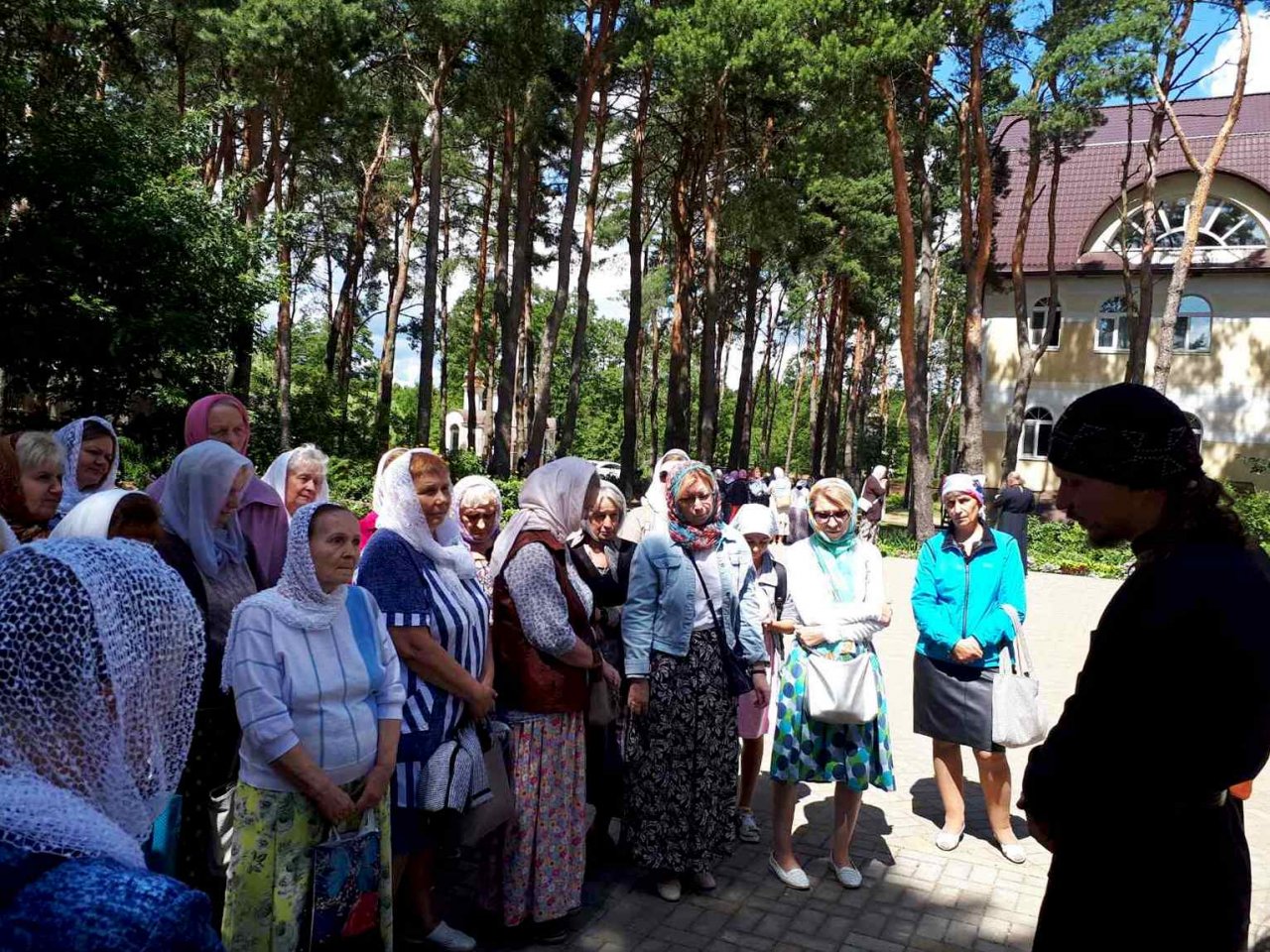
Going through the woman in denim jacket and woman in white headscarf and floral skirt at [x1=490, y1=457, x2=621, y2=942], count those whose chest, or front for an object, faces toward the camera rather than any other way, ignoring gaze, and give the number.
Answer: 1

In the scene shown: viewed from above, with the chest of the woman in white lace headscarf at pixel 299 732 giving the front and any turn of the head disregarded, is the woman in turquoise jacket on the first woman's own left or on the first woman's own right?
on the first woman's own left

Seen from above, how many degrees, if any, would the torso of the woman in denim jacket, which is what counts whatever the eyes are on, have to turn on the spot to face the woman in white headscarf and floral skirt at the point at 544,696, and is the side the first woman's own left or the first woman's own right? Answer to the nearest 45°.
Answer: approximately 45° to the first woman's own right

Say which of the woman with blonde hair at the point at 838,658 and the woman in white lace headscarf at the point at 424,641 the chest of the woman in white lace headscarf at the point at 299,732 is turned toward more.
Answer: the woman with blonde hair

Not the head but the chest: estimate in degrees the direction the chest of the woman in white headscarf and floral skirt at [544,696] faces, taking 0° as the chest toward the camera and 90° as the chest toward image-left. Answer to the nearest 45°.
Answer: approximately 270°

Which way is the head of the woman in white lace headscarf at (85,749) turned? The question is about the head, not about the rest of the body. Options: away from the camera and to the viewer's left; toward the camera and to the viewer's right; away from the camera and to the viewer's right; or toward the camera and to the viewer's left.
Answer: away from the camera and to the viewer's right

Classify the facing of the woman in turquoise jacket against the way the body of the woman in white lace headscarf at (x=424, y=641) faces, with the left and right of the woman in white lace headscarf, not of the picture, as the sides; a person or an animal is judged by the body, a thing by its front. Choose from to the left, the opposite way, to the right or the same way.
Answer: to the right
